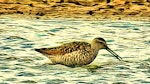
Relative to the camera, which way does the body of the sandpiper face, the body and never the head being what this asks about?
to the viewer's right
